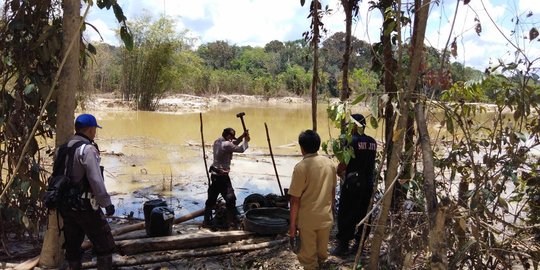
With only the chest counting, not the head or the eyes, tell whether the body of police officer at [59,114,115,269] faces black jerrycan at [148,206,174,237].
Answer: yes

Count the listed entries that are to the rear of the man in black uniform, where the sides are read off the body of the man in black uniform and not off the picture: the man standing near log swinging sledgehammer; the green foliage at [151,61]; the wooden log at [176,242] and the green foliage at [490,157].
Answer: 1

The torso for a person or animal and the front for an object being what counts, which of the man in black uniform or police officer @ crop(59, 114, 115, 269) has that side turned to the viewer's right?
the police officer

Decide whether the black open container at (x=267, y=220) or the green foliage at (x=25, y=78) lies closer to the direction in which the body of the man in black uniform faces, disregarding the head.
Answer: the black open container

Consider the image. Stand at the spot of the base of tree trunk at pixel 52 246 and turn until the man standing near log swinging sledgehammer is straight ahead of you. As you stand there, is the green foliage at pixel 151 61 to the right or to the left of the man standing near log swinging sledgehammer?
left

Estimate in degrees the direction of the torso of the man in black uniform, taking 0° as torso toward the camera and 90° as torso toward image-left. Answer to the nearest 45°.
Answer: approximately 135°

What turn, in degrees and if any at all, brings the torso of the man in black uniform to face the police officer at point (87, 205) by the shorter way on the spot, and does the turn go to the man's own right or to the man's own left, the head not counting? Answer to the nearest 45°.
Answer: approximately 90° to the man's own left

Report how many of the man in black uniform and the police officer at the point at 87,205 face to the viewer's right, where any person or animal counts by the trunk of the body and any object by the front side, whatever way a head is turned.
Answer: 1

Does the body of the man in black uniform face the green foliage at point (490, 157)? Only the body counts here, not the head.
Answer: no

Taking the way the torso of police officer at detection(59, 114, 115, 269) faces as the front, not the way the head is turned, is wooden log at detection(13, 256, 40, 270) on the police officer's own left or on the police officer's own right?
on the police officer's own left

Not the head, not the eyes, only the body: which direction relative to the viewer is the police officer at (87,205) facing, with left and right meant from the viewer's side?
facing to the right of the viewer

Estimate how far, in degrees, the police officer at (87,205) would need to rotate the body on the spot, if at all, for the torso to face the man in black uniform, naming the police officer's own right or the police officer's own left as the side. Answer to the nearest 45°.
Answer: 0° — they already face them

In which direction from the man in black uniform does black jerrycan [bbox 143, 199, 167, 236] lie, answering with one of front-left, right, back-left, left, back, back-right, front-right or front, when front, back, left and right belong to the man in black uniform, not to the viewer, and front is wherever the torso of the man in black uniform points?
front-left

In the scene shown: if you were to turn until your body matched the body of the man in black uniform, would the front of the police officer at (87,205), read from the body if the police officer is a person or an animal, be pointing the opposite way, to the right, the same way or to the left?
to the right

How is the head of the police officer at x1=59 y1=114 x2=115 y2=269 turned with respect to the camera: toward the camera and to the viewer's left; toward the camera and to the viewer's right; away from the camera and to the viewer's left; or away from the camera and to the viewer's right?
away from the camera and to the viewer's right

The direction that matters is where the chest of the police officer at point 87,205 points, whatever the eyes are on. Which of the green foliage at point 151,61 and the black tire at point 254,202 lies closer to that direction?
the black tire
